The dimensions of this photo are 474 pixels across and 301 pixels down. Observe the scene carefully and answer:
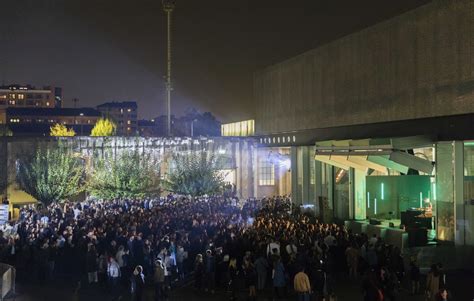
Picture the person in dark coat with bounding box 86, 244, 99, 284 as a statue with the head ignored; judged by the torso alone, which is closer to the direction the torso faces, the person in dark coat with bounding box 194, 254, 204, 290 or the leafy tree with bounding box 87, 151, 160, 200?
the leafy tree

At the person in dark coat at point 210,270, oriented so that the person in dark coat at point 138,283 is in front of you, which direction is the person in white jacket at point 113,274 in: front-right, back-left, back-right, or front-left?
front-right

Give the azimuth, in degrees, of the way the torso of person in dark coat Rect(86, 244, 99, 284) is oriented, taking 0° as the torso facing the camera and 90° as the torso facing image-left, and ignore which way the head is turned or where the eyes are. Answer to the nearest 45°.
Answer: approximately 180°

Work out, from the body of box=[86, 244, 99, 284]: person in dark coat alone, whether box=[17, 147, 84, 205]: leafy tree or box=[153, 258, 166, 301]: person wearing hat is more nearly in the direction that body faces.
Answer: the leafy tree

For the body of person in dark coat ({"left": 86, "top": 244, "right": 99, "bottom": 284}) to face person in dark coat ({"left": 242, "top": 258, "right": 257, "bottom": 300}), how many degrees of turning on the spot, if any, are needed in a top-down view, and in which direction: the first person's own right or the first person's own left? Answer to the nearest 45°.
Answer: approximately 135° to the first person's own right

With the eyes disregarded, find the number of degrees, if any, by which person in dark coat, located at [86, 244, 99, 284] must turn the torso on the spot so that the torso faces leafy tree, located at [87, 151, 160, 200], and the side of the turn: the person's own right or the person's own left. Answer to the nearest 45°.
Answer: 0° — they already face it

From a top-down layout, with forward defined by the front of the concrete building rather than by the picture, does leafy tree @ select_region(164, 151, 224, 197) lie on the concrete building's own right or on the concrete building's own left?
on the concrete building's own right

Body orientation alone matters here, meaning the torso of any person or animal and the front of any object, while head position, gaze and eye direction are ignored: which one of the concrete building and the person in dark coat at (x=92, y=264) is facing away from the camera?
the person in dark coat

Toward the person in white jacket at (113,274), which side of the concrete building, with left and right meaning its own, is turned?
front

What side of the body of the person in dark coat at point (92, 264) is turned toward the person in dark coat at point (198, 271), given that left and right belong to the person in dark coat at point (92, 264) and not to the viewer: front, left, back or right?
right

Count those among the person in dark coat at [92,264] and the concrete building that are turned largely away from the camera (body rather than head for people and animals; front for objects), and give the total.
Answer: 1

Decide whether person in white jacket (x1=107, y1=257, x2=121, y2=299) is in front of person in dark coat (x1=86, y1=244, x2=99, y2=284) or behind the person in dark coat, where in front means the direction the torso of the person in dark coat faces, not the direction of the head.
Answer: behind

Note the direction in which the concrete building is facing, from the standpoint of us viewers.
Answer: facing the viewer and to the left of the viewer
